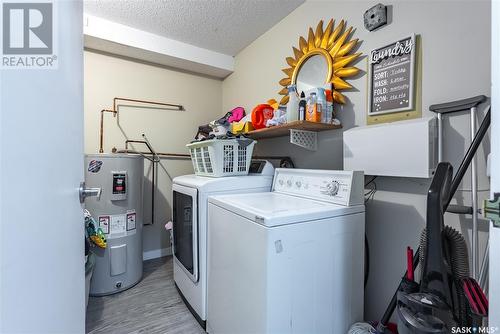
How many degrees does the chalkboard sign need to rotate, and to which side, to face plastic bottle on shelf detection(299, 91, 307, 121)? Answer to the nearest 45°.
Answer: approximately 45° to its right

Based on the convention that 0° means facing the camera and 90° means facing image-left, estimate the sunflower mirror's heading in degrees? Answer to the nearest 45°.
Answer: approximately 45°

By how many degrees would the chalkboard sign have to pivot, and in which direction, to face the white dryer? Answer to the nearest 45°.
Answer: approximately 45° to its right

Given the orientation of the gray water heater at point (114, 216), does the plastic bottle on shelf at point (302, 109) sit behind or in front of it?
in front

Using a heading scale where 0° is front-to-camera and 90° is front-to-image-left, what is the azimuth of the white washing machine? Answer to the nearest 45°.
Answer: approximately 45°

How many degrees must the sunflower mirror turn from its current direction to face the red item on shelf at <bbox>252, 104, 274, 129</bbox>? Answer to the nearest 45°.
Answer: approximately 45° to its right

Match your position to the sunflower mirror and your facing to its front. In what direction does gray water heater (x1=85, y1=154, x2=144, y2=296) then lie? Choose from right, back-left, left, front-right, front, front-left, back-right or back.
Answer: front-right

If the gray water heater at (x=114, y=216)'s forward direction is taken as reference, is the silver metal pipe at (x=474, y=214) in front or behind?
in front

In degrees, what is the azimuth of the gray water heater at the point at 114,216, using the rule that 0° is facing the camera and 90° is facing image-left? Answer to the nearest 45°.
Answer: approximately 0°

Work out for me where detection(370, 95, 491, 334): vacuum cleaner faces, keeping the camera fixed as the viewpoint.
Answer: facing the viewer and to the left of the viewer

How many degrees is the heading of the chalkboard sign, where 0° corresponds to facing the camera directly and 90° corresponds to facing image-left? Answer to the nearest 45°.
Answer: approximately 45°

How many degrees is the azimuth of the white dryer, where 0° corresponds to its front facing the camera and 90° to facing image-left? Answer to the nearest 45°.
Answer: approximately 45°
